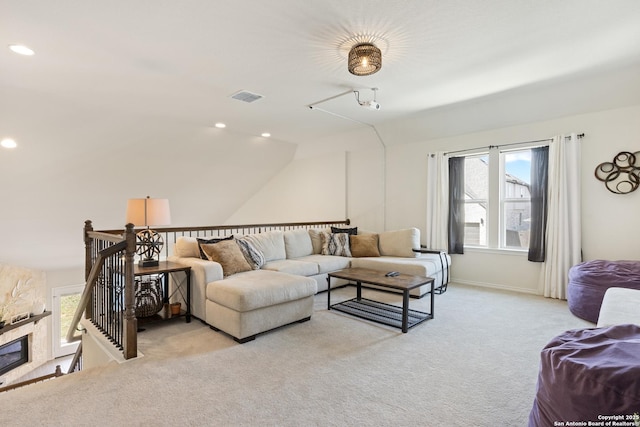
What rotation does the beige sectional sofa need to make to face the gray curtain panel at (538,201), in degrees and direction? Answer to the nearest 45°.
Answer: approximately 45° to its left

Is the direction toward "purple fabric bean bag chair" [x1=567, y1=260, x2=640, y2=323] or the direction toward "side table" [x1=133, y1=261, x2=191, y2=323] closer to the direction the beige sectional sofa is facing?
the purple fabric bean bag chair

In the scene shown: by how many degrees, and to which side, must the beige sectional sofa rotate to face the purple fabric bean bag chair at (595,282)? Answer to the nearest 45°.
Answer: approximately 45° to its left

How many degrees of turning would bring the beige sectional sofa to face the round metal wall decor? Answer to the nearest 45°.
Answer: approximately 45° to its left

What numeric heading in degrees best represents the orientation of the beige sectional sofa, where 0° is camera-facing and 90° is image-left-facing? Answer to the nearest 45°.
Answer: approximately 315°

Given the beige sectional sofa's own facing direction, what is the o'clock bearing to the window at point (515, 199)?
The window is roughly at 10 o'clock from the beige sectional sofa.

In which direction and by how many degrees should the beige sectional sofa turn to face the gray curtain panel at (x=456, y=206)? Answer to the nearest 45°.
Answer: approximately 90° to its left
